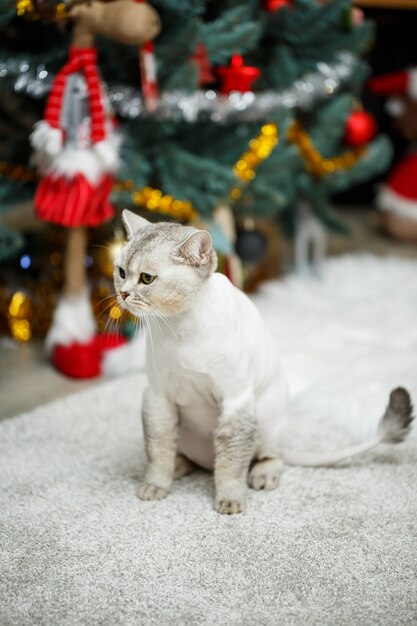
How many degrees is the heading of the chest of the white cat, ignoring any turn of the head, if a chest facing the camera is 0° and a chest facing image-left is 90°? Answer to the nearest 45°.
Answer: approximately 45°

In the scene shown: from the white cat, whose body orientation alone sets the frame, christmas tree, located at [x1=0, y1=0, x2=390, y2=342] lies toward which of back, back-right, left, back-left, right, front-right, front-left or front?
back-right
